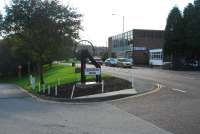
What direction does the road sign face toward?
toward the camera

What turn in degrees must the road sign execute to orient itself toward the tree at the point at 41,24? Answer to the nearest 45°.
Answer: approximately 135° to its right
